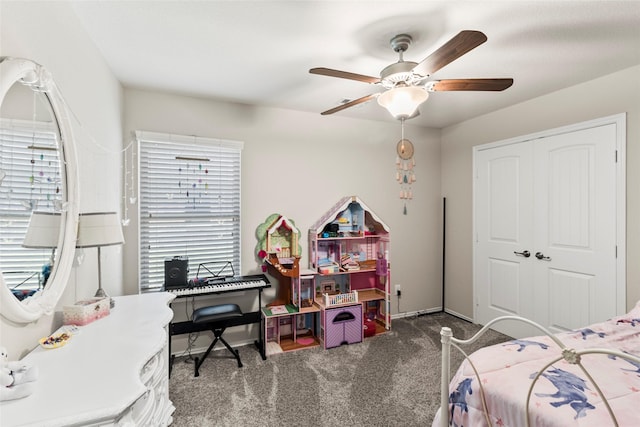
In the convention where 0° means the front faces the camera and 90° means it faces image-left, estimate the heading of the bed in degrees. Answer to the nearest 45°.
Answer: approximately 45°

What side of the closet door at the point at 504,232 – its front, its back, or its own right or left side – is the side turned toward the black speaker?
front

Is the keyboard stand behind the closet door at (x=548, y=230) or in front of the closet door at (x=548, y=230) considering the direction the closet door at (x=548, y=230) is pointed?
in front

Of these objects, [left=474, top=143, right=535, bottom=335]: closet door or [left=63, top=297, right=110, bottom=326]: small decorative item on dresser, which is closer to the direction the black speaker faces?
the small decorative item on dresser

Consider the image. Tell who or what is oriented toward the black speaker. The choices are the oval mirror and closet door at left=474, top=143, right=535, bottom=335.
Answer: the closet door

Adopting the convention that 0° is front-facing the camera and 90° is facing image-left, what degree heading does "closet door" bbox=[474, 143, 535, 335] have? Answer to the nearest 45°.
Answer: approximately 45°

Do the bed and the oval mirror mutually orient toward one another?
yes

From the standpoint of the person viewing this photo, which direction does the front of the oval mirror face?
facing the viewer and to the right of the viewer

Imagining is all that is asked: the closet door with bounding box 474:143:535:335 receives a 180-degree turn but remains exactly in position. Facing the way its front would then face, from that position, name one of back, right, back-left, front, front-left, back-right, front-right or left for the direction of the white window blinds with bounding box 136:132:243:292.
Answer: back

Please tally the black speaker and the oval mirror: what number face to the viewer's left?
0

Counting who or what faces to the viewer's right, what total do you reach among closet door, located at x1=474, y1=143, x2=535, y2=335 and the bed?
0

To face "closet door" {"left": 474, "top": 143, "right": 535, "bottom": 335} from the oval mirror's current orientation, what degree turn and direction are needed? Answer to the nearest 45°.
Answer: approximately 45° to its left

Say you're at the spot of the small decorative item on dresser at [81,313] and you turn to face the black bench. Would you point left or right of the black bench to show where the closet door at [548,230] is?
right

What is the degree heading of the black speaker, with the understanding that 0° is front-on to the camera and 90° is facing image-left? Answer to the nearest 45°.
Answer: approximately 0°
